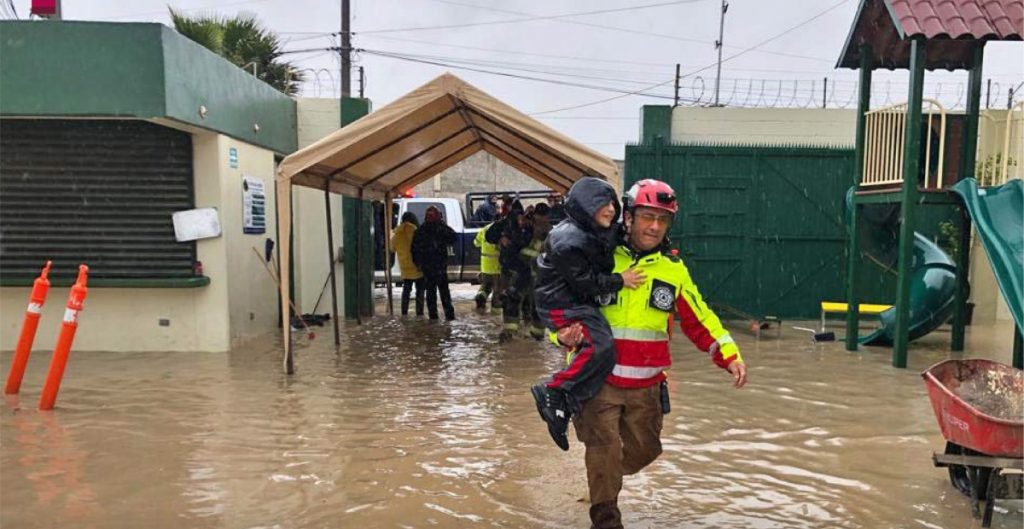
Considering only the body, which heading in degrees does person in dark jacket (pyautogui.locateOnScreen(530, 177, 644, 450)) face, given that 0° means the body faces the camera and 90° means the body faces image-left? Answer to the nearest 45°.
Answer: approximately 270°

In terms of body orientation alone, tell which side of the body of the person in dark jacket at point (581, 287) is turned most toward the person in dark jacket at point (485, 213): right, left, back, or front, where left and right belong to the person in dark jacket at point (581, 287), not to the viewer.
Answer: left

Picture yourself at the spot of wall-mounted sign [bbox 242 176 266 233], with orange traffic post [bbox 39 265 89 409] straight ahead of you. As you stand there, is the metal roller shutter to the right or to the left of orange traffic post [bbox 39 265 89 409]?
right

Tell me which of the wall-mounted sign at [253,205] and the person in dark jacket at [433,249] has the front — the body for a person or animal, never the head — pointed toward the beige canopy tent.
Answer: the wall-mounted sign

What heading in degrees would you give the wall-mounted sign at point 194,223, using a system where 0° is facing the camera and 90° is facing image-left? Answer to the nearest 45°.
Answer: approximately 0°

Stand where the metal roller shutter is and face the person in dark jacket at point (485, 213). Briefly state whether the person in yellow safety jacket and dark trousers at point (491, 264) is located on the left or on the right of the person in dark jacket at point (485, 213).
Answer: right

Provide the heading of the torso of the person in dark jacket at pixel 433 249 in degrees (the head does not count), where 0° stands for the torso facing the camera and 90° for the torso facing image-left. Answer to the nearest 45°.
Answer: approximately 180°

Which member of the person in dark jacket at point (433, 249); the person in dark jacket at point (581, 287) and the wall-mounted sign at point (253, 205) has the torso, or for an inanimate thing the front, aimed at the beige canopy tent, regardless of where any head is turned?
the wall-mounted sign

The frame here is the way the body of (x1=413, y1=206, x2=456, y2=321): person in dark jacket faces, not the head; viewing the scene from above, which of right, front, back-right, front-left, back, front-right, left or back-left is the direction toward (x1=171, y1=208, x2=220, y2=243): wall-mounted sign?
front-right

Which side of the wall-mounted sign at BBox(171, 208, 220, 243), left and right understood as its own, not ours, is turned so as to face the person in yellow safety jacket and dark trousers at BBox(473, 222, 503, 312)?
left
